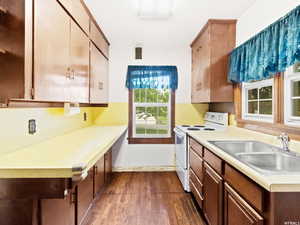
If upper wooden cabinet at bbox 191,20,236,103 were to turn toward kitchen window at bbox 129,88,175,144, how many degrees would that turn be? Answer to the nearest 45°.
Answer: approximately 45° to its right

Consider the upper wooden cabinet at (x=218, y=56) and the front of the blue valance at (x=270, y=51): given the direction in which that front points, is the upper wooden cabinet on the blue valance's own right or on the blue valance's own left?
on the blue valance's own right

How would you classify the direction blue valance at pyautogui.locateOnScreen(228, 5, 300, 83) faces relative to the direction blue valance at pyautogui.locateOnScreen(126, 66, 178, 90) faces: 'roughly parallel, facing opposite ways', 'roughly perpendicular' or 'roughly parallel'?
roughly perpendicular

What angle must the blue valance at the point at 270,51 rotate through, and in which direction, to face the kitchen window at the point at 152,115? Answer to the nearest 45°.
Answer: approximately 90° to its right
